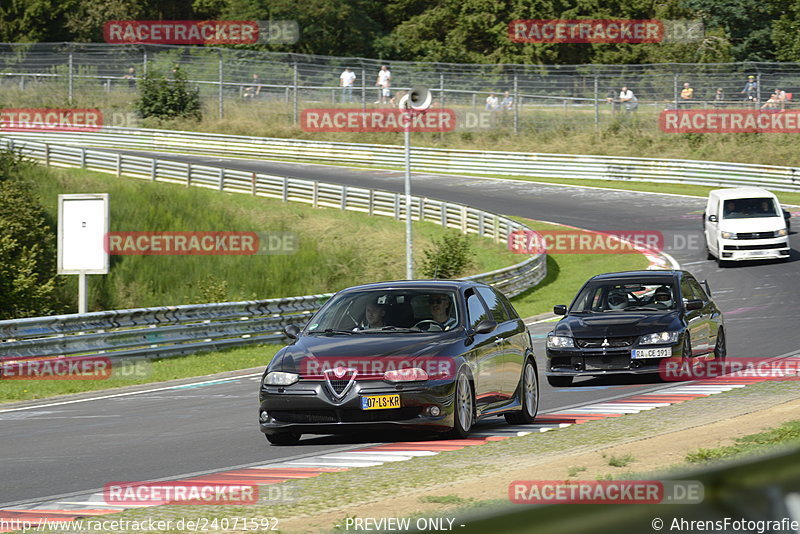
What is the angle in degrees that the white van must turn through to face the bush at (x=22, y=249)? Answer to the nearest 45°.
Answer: approximately 90° to its right

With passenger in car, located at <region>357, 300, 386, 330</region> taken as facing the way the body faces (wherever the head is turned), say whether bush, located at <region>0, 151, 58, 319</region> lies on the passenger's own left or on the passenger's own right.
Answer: on the passenger's own right

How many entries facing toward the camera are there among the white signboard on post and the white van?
2

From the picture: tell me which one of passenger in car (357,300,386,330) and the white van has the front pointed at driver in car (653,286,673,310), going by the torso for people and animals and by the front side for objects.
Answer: the white van

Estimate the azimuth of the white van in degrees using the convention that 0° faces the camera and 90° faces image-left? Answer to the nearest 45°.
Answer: approximately 0°

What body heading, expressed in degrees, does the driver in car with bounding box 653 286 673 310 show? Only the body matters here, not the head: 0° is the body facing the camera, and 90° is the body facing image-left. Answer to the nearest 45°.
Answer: approximately 45°

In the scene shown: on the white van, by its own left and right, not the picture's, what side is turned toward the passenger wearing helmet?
front

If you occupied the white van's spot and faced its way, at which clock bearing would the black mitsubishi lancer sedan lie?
The black mitsubishi lancer sedan is roughly at 12 o'clock from the white van.

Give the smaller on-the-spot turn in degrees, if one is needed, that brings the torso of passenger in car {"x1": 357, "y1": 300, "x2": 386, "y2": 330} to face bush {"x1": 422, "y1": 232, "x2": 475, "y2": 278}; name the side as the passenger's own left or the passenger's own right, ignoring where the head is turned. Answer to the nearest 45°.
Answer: approximately 135° to the passenger's own right

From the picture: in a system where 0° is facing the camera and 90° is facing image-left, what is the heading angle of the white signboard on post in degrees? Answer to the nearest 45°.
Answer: approximately 0°

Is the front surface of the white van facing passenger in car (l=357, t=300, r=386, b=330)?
yes
